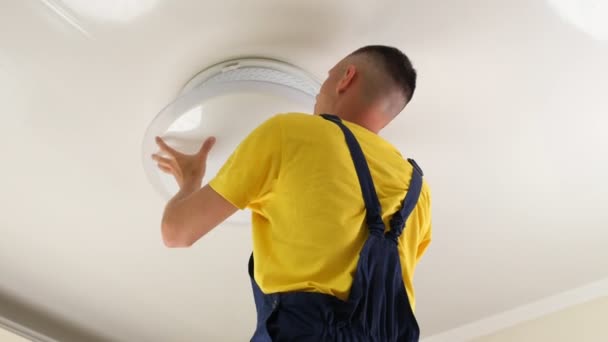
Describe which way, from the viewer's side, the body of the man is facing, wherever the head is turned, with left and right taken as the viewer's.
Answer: facing away from the viewer and to the left of the viewer

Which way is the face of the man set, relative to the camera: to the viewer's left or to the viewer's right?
to the viewer's left
